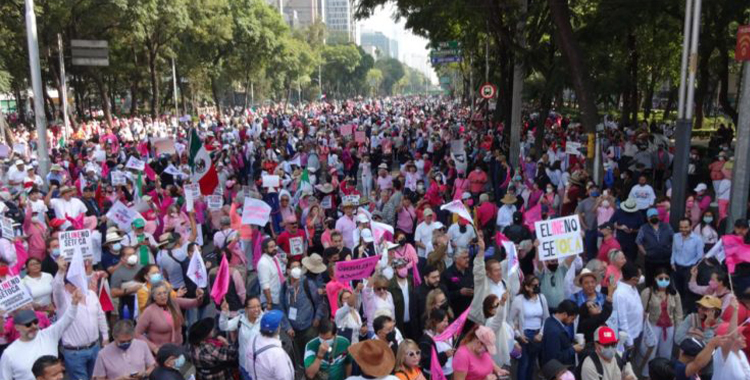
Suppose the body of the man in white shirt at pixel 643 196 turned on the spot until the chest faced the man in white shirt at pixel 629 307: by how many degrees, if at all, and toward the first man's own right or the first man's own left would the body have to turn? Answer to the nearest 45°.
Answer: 0° — they already face them

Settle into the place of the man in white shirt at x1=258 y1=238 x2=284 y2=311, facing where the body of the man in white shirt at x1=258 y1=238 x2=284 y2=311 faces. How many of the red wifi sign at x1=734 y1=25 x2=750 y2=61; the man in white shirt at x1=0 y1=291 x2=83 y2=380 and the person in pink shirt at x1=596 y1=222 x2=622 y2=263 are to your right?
1

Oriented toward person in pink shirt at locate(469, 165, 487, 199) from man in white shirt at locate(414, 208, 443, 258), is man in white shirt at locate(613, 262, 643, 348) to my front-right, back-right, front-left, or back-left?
back-right

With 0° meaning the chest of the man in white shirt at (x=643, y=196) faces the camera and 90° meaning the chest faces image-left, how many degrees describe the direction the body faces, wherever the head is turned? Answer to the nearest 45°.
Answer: approximately 0°

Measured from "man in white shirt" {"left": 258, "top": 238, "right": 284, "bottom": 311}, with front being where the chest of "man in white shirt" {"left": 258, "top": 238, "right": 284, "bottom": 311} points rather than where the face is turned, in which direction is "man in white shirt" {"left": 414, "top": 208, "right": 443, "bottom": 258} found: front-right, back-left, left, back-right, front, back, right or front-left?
left

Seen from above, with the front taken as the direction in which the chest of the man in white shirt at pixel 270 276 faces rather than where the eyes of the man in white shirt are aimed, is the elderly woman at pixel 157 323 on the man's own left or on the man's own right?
on the man's own right

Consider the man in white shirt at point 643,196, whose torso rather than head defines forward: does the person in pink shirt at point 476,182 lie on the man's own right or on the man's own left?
on the man's own right

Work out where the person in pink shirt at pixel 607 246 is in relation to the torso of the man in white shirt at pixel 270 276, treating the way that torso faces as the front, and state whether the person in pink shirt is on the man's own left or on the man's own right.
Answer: on the man's own left

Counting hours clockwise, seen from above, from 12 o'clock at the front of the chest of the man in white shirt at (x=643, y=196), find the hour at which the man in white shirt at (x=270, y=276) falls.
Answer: the man in white shirt at (x=270, y=276) is roughly at 1 o'clock from the man in white shirt at (x=643, y=196).

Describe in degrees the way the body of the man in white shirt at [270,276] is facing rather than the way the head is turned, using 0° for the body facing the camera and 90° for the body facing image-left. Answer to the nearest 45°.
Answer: approximately 315°

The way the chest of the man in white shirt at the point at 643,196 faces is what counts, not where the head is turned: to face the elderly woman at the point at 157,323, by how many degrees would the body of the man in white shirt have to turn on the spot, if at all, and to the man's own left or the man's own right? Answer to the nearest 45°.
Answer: approximately 45° to the man's own right
